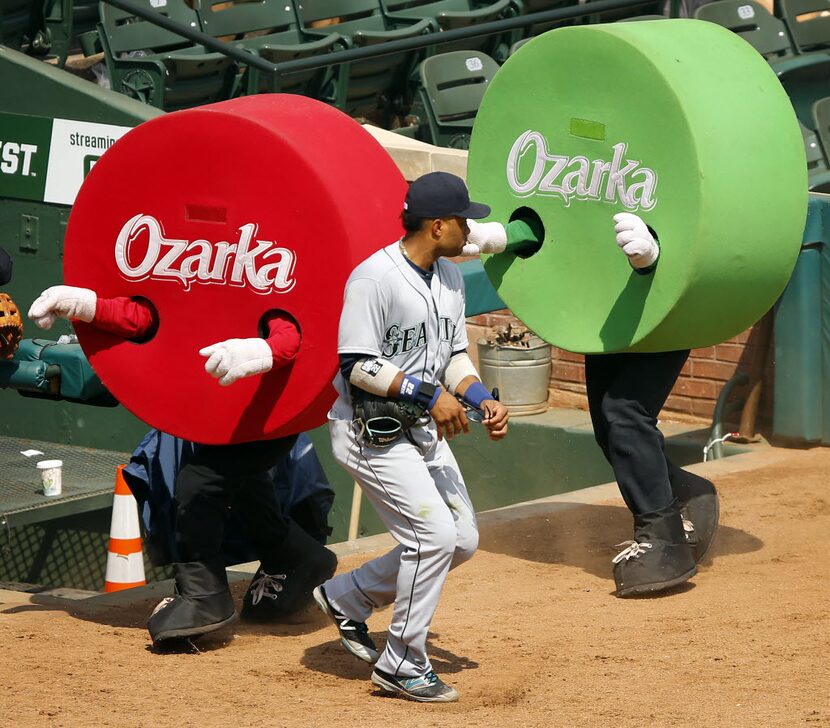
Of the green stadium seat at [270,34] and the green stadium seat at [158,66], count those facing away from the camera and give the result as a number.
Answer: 0

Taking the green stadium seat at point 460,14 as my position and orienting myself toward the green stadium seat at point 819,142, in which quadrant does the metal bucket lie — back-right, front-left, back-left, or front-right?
front-right

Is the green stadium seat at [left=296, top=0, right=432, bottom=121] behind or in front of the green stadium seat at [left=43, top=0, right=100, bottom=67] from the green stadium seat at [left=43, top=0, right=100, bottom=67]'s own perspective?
in front

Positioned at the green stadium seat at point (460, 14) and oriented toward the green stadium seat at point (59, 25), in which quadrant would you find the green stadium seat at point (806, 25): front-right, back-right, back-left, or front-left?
back-left

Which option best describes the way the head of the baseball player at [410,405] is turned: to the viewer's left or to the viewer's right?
to the viewer's right

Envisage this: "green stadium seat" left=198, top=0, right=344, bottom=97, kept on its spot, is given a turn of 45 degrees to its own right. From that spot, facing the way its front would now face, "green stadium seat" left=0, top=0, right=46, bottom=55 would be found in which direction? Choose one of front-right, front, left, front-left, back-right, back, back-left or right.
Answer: right

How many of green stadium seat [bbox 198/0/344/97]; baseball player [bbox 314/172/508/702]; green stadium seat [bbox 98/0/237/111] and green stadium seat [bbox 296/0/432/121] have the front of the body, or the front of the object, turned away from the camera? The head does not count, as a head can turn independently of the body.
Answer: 0

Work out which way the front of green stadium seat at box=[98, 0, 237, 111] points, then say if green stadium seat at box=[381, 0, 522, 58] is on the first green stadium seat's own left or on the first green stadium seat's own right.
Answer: on the first green stadium seat's own left

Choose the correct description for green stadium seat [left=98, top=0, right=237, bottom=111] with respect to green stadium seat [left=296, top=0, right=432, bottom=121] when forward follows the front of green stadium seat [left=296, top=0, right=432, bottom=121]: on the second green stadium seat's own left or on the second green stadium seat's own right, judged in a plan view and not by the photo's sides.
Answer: on the second green stadium seat's own right

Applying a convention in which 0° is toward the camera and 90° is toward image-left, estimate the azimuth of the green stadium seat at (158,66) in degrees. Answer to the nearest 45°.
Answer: approximately 315°

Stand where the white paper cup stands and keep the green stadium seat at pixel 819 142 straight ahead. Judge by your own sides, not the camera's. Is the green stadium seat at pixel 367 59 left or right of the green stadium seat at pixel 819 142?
left

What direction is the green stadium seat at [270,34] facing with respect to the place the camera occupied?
facing the viewer and to the right of the viewer

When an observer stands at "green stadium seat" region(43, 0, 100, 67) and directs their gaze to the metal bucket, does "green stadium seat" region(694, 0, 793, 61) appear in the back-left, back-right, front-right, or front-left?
front-left
